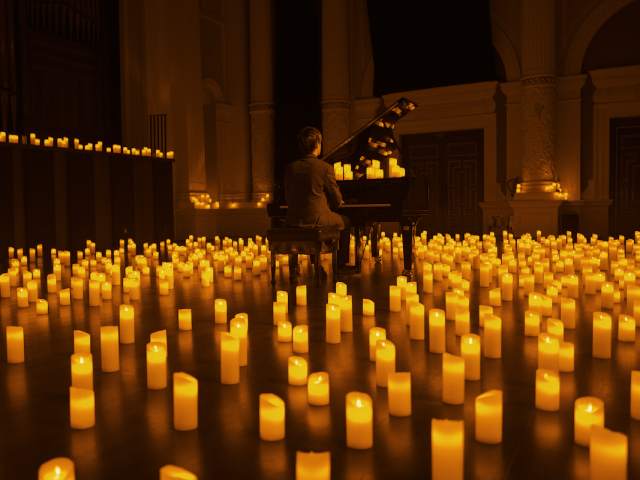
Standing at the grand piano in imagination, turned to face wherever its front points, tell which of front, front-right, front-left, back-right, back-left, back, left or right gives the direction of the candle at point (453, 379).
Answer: front-left

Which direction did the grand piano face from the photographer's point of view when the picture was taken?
facing the viewer and to the left of the viewer

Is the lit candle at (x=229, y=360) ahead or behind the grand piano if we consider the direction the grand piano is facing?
ahead

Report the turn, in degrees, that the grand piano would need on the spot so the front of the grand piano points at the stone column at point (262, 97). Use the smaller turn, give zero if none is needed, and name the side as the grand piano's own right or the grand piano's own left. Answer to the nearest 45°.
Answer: approximately 135° to the grand piano's own right

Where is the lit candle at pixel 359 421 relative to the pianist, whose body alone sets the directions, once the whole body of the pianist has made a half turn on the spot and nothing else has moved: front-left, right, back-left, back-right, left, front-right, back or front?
front-left

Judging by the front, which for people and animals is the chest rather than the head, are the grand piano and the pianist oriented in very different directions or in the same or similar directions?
very different directions

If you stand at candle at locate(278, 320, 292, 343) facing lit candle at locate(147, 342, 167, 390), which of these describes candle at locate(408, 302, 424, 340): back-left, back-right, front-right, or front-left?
back-left

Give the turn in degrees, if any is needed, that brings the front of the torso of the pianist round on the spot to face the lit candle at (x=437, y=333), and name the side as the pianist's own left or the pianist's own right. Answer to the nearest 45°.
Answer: approximately 135° to the pianist's own right

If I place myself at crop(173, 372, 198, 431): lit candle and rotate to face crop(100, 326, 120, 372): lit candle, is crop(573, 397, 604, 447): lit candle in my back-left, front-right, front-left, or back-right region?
back-right

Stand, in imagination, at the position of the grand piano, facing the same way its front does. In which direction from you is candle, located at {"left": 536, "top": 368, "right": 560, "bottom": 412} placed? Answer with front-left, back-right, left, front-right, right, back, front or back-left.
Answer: front-left

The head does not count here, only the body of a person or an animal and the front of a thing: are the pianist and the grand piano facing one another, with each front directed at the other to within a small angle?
yes

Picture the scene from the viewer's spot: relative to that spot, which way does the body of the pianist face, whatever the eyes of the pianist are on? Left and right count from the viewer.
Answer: facing away from the viewer and to the right of the viewer

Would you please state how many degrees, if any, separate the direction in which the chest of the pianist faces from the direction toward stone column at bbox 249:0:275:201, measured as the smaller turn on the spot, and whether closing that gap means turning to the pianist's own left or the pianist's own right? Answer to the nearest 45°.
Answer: approximately 45° to the pianist's own left

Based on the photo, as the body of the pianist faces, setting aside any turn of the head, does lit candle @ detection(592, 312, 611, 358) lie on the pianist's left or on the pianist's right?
on the pianist's right
